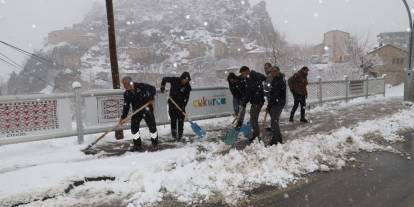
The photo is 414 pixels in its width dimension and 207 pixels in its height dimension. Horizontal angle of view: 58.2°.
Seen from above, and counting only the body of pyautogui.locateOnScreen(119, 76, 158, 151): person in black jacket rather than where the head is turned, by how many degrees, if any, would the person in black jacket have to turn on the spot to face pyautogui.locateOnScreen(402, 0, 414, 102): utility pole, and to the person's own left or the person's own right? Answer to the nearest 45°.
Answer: approximately 180°

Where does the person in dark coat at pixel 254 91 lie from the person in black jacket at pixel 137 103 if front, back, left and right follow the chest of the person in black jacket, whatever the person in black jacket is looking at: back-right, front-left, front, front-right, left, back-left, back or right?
back-left

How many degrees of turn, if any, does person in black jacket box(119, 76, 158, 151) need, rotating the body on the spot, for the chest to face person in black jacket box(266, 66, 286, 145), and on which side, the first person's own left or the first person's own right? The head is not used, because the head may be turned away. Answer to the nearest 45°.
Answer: approximately 135° to the first person's own left

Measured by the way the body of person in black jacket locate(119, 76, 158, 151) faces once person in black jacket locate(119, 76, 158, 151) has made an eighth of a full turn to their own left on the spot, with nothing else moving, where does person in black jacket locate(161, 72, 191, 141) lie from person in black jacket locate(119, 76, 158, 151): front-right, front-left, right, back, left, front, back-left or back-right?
back-left

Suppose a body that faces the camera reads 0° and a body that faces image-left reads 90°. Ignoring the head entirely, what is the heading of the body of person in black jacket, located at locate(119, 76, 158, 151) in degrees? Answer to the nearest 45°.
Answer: approximately 45°
